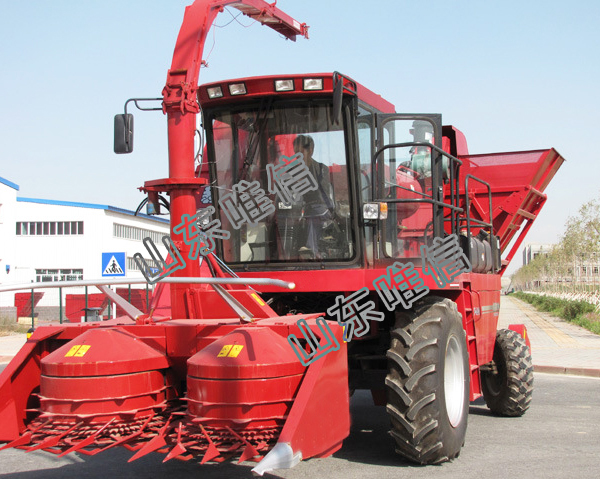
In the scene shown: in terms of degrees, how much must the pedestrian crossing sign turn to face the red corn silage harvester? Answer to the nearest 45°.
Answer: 0° — it already faces it

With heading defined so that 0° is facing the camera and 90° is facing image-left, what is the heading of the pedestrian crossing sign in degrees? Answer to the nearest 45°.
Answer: approximately 0°

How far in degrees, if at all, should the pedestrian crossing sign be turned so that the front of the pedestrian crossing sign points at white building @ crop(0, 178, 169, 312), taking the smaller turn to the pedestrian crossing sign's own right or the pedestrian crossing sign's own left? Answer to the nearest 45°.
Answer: approximately 180°

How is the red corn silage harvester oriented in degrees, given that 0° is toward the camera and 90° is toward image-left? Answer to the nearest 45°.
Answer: approximately 45°

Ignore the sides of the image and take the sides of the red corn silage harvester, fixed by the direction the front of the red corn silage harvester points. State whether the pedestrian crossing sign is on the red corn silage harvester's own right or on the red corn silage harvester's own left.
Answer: on the red corn silage harvester's own right

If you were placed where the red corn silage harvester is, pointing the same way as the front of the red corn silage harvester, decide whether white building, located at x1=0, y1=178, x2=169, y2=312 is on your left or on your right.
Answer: on your right

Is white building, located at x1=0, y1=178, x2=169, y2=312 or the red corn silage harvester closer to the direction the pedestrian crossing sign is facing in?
the red corn silage harvester
